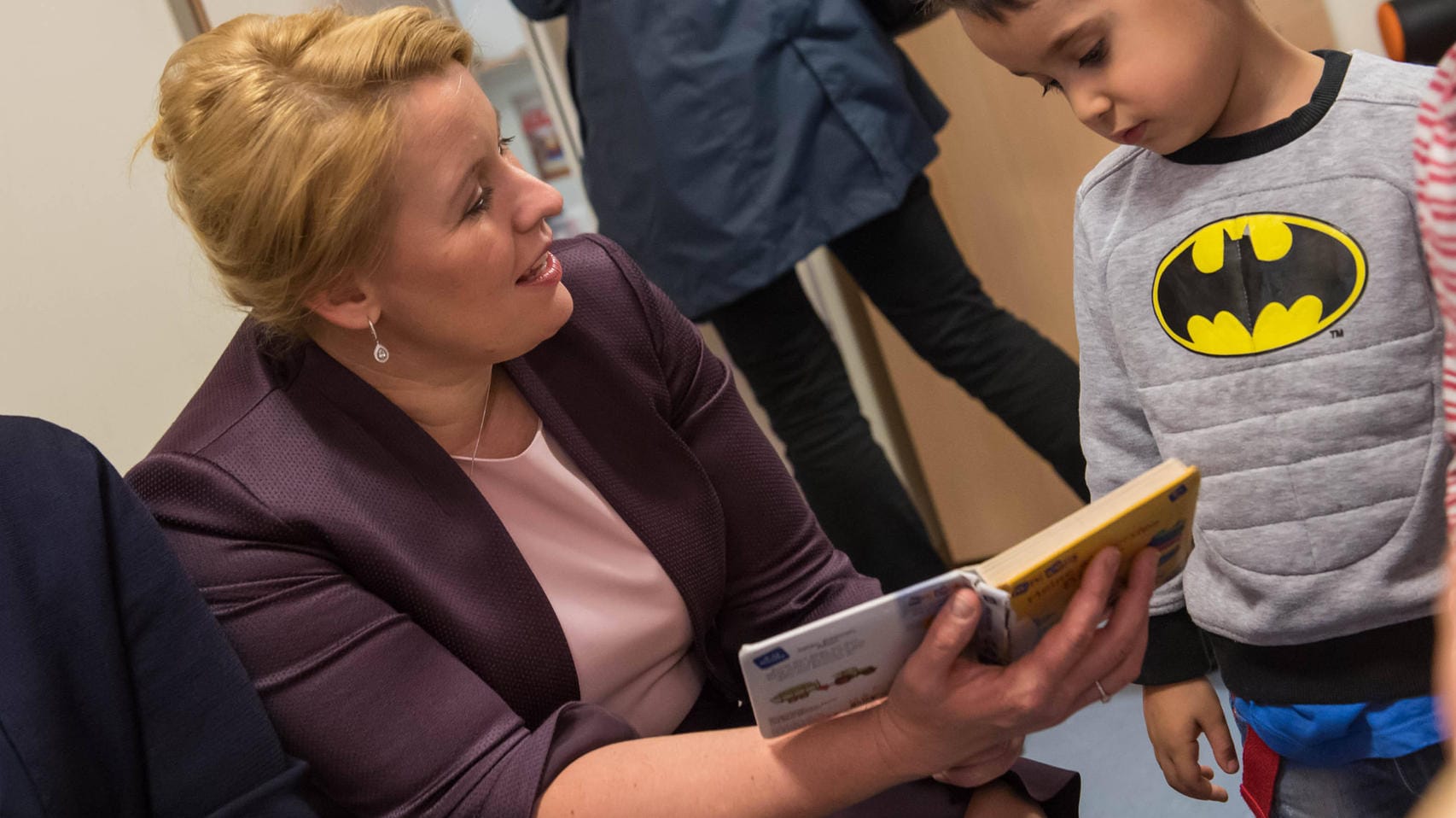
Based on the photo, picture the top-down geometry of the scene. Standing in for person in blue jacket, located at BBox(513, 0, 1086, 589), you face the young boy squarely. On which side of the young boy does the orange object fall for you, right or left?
left

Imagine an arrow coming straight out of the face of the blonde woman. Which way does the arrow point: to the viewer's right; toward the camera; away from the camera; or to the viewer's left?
to the viewer's right

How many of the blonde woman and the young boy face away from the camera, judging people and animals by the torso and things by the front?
0

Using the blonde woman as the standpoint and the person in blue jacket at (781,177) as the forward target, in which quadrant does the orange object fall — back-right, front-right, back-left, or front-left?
front-right

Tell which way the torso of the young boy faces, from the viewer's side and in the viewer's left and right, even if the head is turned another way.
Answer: facing the viewer and to the left of the viewer

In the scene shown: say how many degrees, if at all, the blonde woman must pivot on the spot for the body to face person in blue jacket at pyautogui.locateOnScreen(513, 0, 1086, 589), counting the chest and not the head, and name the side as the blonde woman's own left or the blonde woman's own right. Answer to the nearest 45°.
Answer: approximately 90° to the blonde woman's own left

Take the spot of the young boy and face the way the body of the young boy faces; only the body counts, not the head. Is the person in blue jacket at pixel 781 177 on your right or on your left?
on your right

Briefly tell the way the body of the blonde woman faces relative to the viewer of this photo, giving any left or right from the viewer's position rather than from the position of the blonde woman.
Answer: facing the viewer and to the right of the viewer

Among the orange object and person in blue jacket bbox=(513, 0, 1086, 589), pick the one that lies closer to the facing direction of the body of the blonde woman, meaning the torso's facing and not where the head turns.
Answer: the orange object
